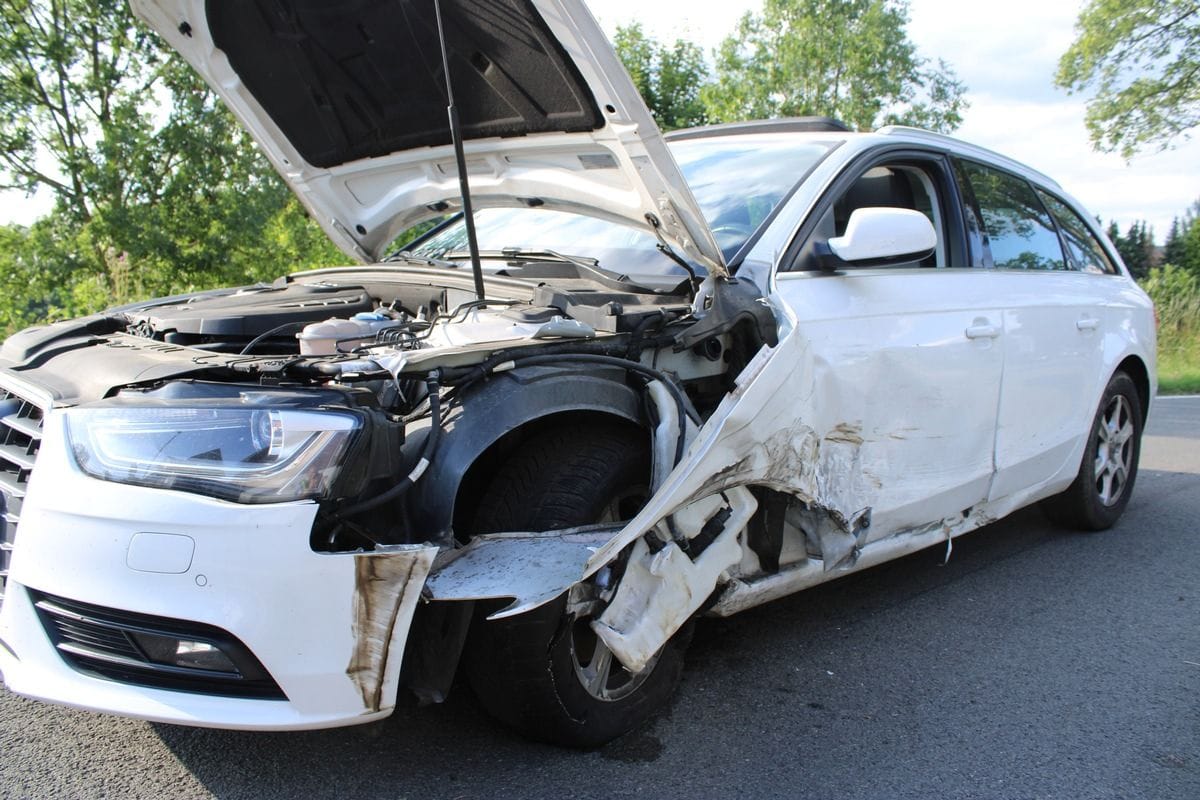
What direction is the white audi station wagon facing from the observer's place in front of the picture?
facing the viewer and to the left of the viewer
